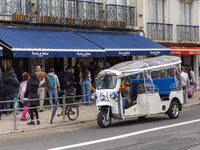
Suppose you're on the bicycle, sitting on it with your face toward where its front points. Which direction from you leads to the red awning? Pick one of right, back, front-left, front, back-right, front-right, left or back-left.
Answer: back-right

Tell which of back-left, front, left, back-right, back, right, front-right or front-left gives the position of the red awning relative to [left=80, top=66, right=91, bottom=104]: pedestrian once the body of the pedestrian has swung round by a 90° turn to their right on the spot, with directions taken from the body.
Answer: front-left

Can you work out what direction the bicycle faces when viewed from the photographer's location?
facing to the left of the viewer

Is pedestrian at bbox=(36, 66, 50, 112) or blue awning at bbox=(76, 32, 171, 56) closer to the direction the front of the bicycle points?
the pedestrian

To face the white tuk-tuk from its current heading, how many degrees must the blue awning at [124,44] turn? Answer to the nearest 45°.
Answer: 0° — it already faces it

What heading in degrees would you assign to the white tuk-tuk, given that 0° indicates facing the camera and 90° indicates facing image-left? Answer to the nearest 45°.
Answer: approximately 45°

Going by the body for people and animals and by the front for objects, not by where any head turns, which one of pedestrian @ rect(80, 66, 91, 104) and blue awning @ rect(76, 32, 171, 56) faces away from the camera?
the pedestrian

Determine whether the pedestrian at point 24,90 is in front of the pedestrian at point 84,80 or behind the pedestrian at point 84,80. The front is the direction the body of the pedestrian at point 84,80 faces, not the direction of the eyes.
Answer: behind

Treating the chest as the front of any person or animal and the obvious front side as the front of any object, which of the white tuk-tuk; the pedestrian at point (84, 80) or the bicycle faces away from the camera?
the pedestrian

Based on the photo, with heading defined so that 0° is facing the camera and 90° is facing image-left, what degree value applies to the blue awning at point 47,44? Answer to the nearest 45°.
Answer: approximately 0°

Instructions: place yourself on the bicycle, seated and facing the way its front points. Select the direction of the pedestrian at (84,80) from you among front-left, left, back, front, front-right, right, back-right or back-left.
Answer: right

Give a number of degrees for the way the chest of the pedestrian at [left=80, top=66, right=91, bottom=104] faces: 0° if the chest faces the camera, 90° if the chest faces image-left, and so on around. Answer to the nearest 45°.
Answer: approximately 180°
